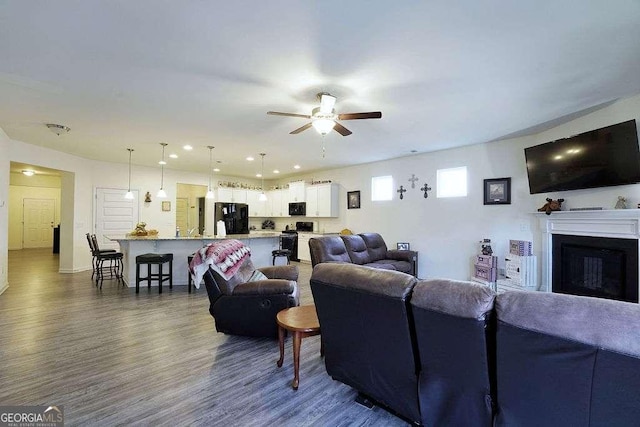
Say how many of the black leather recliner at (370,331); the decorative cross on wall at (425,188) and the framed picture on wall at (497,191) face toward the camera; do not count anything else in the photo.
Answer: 2

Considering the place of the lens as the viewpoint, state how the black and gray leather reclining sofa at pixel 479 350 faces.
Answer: facing away from the viewer and to the right of the viewer

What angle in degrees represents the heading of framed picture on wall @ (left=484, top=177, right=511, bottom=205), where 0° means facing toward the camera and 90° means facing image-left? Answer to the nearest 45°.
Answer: approximately 0°

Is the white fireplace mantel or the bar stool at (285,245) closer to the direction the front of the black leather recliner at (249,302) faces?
the white fireplace mantel

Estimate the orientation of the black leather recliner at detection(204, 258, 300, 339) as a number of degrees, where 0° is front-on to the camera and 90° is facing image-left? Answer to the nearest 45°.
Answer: approximately 270°

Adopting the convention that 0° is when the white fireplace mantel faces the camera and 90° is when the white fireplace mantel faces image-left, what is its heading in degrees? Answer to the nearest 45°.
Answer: approximately 45°
